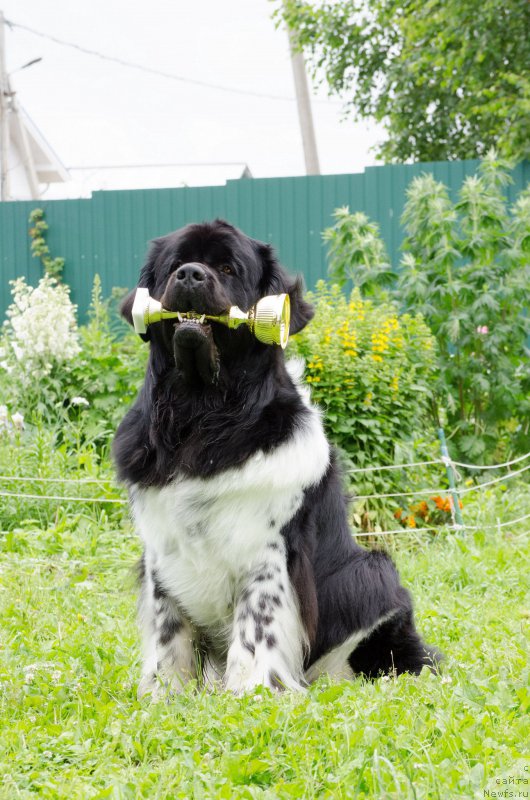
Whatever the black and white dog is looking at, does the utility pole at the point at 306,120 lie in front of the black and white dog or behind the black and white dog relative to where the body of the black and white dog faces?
behind

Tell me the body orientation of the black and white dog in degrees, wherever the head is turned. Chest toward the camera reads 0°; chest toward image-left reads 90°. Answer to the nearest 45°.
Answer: approximately 45°

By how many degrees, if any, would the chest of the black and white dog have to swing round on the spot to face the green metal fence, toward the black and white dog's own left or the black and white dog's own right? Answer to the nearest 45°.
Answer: approximately 135° to the black and white dog's own right

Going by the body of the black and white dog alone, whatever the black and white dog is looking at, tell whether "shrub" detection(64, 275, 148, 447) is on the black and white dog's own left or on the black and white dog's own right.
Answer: on the black and white dog's own right

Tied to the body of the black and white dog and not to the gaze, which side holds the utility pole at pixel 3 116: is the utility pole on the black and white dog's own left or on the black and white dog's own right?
on the black and white dog's own right
